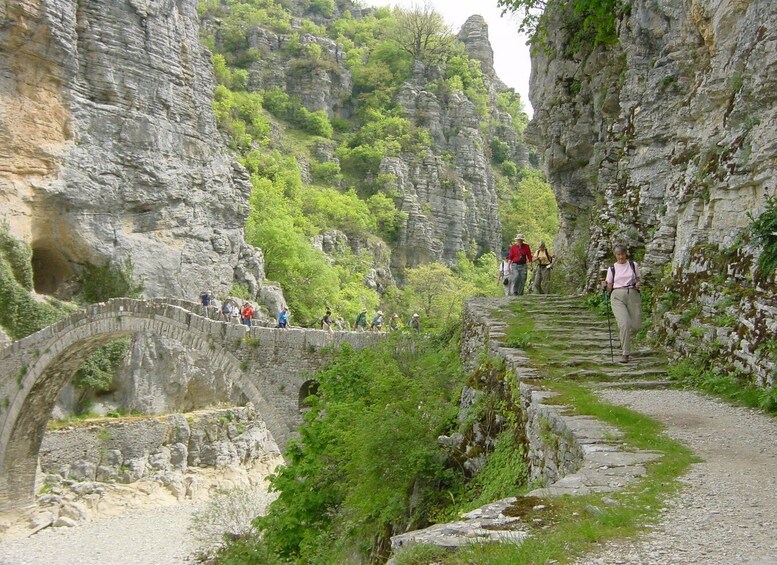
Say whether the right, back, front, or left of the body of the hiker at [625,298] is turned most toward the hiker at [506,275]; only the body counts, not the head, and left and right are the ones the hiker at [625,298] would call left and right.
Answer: back

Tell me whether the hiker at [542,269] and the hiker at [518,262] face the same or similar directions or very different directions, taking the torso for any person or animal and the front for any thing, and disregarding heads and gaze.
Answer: same or similar directions

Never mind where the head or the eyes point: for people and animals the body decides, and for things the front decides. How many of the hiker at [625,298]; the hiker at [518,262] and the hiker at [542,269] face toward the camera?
3

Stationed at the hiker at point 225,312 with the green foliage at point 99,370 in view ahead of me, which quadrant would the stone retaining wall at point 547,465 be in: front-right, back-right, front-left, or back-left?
back-left

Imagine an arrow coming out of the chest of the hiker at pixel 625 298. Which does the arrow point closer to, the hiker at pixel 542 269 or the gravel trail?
the gravel trail

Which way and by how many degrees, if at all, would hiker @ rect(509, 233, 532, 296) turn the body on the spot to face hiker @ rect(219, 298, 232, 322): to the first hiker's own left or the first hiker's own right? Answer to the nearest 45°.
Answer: approximately 135° to the first hiker's own right

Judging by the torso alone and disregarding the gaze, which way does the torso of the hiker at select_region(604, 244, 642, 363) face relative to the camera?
toward the camera

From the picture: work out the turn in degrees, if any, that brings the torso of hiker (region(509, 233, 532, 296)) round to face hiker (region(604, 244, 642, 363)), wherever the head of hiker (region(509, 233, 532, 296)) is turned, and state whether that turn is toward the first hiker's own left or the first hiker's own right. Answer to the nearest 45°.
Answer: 0° — they already face them

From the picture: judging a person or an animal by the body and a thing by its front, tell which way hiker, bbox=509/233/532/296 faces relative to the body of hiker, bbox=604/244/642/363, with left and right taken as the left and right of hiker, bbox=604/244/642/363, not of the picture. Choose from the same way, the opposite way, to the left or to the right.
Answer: the same way

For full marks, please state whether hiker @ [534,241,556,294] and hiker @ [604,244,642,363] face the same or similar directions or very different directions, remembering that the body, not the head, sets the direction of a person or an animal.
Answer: same or similar directions

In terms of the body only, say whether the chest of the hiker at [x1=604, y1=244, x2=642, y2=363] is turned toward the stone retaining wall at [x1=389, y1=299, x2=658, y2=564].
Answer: yes

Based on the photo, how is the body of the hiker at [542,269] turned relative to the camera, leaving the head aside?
toward the camera

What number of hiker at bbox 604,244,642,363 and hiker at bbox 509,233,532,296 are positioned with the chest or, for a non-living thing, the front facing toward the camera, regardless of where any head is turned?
2

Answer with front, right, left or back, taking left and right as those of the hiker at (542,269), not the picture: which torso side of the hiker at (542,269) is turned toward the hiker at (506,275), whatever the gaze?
right

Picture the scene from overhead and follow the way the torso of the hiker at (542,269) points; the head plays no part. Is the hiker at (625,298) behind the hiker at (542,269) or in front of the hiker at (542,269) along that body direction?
in front
